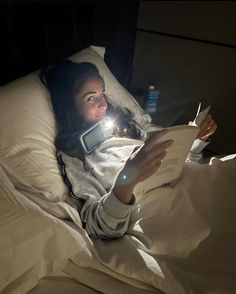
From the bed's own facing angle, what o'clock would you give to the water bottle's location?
The water bottle is roughly at 8 o'clock from the bed.

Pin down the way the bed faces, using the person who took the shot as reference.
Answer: facing the viewer and to the right of the viewer
